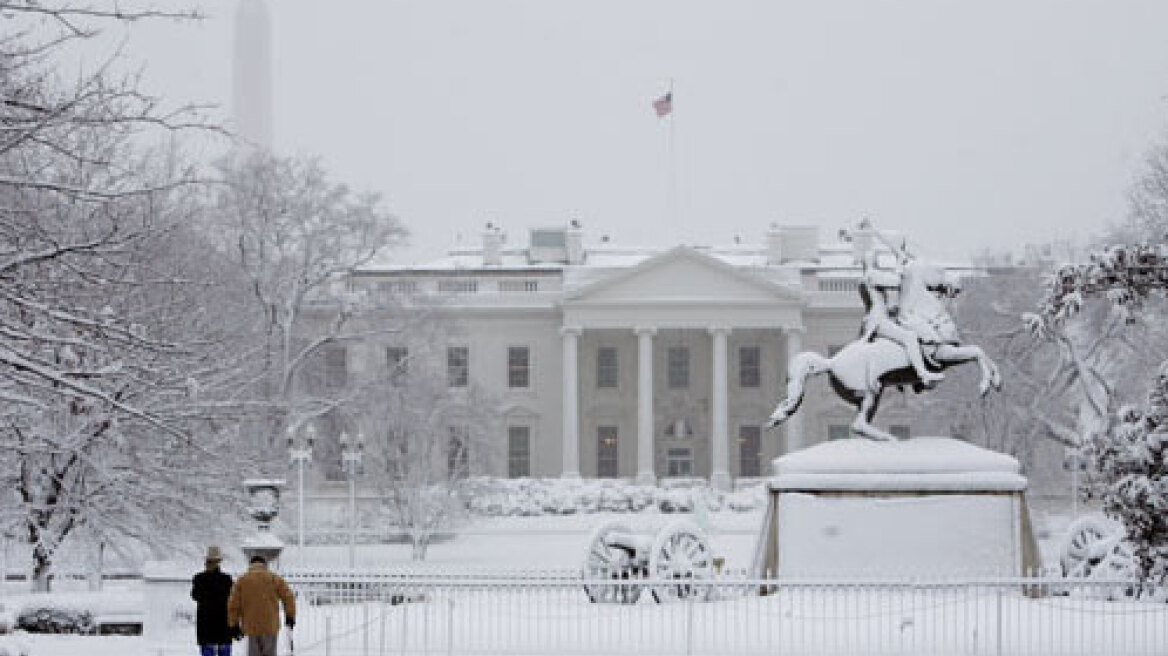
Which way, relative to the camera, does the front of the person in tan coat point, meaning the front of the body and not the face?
away from the camera

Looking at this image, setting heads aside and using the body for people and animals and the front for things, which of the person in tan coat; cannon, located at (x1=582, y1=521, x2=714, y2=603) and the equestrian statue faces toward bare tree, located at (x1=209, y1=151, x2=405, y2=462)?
the person in tan coat

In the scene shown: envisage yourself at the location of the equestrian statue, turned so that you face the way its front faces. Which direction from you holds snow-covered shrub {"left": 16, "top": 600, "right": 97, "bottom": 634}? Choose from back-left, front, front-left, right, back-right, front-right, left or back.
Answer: back

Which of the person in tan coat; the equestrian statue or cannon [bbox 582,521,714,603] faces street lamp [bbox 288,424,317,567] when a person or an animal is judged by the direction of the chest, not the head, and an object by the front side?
the person in tan coat

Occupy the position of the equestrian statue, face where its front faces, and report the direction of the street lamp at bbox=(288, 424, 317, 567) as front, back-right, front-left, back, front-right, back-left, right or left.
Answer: back-left

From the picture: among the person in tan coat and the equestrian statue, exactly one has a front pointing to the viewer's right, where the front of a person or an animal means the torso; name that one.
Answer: the equestrian statue

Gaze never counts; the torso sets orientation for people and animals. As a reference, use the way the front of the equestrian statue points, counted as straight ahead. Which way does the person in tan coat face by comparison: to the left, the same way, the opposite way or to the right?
to the left

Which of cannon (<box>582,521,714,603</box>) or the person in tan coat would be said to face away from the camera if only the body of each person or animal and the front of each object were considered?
the person in tan coat

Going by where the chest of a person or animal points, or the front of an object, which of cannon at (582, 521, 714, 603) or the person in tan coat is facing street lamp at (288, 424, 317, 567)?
the person in tan coat

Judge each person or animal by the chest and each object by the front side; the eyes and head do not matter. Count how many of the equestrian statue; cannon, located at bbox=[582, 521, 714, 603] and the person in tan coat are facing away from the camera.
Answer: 1

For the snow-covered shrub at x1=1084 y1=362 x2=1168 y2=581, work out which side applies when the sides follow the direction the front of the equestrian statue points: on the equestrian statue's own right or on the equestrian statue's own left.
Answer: on the equestrian statue's own right

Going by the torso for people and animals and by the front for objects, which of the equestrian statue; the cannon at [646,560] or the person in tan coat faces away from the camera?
the person in tan coat

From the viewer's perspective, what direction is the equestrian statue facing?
to the viewer's right
